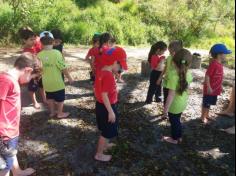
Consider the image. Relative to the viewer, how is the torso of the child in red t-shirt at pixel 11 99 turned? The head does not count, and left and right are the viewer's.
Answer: facing to the right of the viewer

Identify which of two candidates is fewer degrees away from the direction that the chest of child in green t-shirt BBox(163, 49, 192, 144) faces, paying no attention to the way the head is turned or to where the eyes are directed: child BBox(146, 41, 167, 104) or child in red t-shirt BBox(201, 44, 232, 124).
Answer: the child
